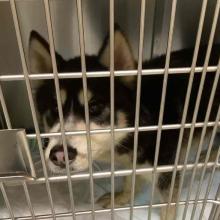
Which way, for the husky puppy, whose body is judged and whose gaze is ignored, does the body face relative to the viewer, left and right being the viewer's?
facing the viewer and to the left of the viewer
